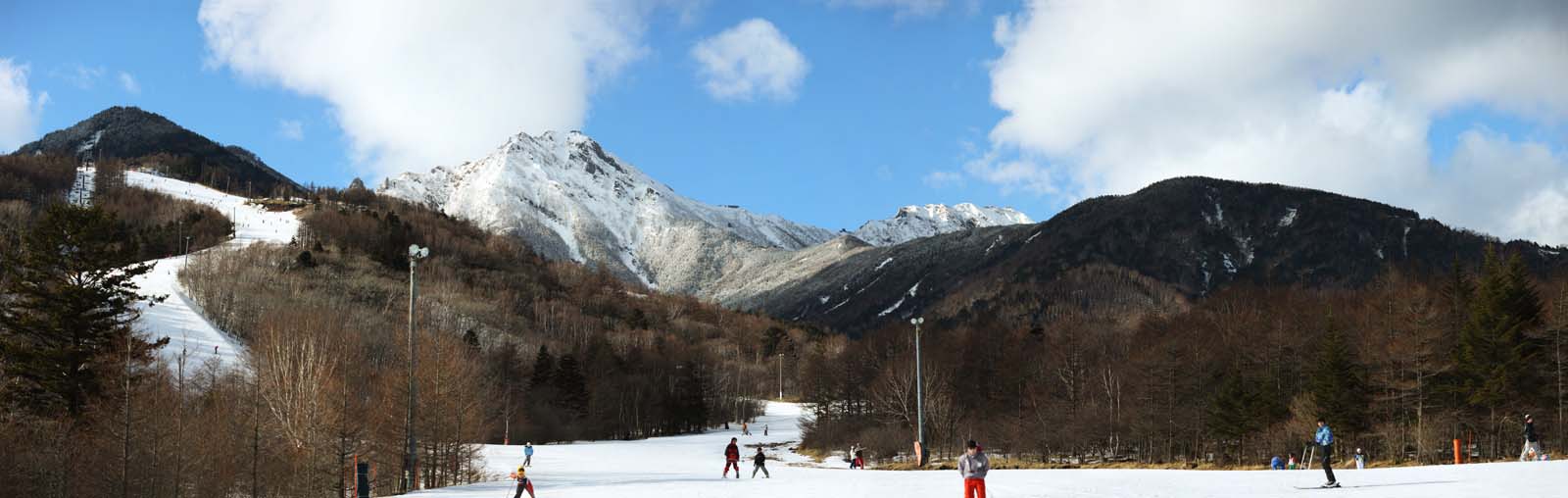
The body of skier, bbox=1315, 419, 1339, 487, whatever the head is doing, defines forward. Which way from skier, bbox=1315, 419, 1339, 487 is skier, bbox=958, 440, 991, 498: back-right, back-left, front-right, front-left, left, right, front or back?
front-left

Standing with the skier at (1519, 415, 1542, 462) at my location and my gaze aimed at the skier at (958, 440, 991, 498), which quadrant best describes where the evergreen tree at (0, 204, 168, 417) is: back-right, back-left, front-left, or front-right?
front-right

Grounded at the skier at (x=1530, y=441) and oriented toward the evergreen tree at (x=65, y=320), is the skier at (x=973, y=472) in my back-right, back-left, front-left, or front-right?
front-left

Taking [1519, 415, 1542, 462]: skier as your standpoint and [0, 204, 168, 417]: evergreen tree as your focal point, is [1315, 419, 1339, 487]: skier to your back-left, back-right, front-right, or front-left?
front-left

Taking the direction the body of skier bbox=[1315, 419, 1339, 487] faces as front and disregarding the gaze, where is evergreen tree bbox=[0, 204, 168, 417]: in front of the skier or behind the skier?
in front

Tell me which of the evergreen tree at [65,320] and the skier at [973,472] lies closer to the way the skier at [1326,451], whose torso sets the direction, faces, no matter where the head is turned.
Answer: the evergreen tree

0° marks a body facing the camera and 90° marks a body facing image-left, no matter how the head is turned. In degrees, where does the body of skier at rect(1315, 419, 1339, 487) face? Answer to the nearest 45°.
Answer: approximately 90°

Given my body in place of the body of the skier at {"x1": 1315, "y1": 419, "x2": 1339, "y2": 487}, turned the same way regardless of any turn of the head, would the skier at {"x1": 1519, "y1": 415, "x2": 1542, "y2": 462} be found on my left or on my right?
on my right
